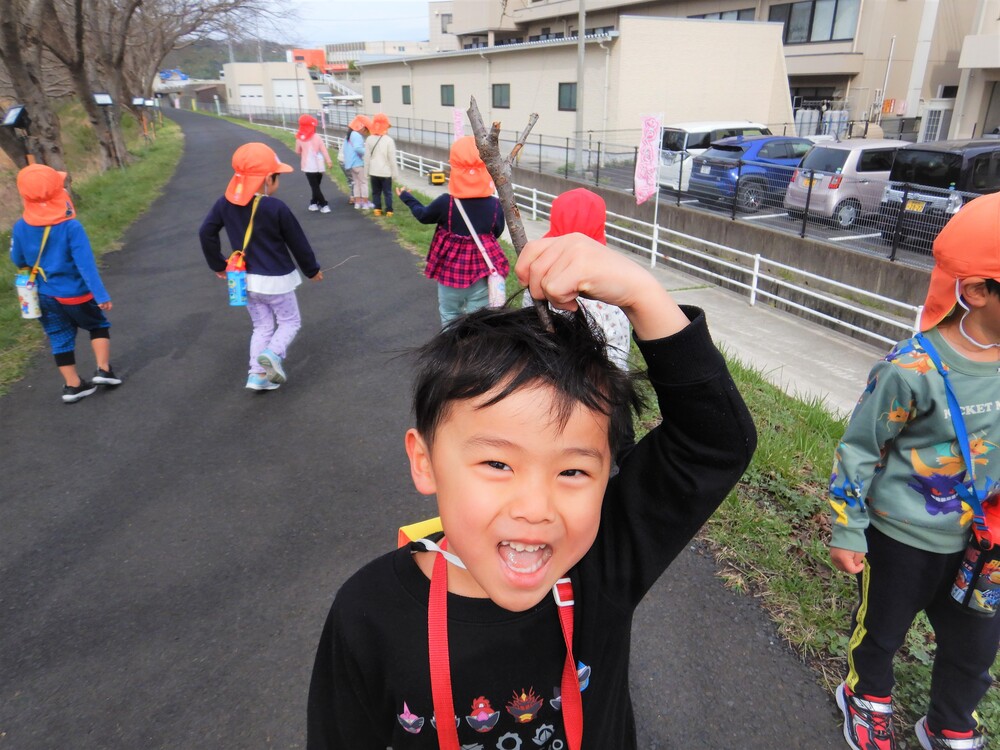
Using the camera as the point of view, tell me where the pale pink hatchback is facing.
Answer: facing away from the viewer and to the right of the viewer

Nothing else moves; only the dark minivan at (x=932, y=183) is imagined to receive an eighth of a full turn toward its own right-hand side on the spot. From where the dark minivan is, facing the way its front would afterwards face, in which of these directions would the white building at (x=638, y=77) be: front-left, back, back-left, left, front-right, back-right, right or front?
back-left

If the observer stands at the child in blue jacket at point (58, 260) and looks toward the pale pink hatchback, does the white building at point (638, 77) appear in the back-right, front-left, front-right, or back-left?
front-left

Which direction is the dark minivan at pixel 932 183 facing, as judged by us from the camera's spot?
facing away from the viewer and to the right of the viewer

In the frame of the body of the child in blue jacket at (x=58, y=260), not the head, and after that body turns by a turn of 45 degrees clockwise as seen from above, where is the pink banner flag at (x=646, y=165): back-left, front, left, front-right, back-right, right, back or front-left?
front

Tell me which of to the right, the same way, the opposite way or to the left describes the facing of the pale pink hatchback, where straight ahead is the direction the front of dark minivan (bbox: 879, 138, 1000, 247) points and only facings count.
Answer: the same way

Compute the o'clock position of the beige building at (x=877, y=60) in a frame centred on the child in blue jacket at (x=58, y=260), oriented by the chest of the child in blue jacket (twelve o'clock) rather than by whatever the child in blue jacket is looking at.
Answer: The beige building is roughly at 1 o'clock from the child in blue jacket.

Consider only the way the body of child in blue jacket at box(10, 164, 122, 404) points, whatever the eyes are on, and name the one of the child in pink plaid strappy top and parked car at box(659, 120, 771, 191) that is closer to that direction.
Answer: the parked car

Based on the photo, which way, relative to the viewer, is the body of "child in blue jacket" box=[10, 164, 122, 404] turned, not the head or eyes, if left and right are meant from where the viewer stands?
facing away from the viewer and to the right of the viewer

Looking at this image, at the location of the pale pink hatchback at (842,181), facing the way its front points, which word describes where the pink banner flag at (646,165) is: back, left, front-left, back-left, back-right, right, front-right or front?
back

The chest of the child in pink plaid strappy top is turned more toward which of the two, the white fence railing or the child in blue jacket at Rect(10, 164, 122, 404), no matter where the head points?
the white fence railing

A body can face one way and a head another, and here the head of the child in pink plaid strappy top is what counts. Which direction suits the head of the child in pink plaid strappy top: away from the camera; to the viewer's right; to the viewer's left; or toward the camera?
away from the camera

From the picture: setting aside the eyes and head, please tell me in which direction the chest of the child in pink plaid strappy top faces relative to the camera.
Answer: away from the camera

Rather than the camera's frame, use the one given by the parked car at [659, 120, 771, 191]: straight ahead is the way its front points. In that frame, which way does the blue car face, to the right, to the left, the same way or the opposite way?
the same way

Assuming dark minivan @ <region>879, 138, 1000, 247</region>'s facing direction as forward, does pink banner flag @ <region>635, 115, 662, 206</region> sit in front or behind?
behind

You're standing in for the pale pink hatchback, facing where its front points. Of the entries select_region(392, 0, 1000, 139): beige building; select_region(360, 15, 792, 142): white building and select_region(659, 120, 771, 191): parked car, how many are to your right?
0

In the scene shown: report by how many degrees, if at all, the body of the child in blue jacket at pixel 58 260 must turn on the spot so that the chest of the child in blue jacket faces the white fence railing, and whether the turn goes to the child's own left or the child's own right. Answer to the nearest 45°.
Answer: approximately 45° to the child's own right
